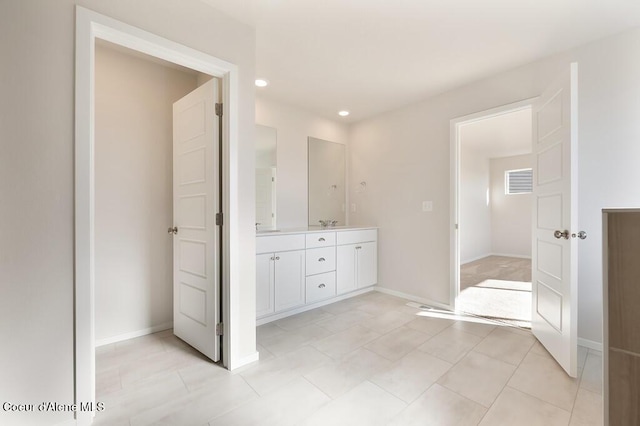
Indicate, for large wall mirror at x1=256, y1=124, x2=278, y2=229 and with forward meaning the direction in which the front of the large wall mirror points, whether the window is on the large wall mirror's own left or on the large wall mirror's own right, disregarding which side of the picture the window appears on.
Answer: on the large wall mirror's own left

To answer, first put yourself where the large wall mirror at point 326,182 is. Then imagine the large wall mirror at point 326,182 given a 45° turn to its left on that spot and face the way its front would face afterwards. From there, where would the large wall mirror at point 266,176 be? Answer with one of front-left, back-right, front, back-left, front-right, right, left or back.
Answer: back-right

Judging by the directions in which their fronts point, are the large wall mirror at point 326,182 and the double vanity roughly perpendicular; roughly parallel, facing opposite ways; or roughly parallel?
roughly parallel

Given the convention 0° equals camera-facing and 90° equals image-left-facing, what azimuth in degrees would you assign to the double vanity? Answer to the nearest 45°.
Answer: approximately 315°

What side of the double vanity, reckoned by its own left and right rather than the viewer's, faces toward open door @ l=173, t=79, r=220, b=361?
right

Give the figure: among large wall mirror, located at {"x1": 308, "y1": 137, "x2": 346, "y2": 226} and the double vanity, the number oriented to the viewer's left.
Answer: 0

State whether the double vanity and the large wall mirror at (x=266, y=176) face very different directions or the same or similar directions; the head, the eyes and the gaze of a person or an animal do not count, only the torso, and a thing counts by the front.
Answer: same or similar directions

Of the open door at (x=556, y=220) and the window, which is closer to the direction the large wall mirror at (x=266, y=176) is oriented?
the open door

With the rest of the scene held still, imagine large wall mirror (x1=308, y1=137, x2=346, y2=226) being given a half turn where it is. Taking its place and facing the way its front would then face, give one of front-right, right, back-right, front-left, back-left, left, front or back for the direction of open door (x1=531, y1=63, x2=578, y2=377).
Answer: back

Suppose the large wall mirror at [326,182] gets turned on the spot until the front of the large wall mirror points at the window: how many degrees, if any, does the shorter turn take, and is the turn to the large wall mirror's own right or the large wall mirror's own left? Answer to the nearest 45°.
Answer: approximately 90° to the large wall mirror's own left

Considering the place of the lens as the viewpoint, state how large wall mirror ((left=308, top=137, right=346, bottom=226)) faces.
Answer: facing the viewer and to the right of the viewer

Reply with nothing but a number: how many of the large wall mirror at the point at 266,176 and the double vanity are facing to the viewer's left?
0
